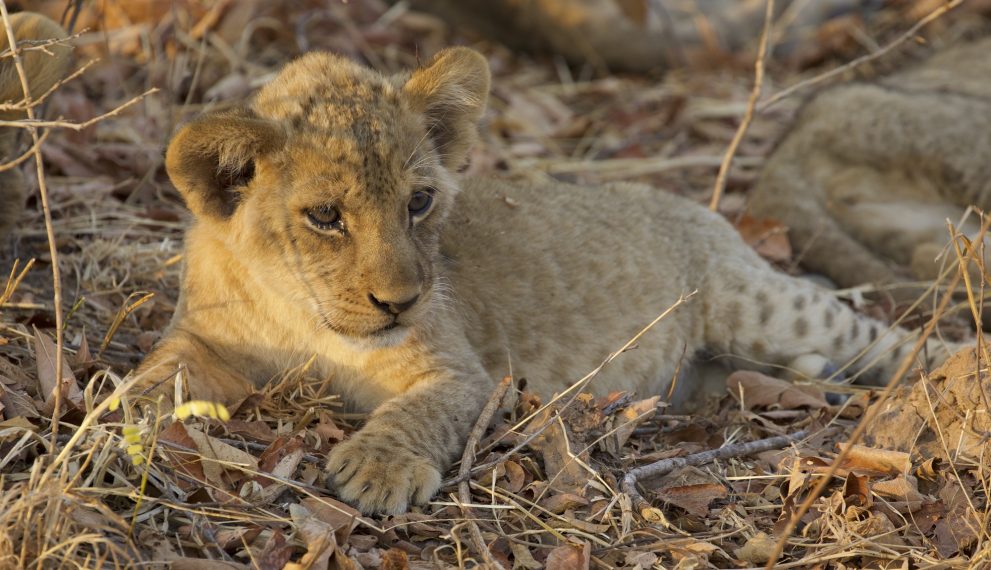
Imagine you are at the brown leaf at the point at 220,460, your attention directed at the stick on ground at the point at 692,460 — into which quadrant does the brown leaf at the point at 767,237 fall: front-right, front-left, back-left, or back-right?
front-left

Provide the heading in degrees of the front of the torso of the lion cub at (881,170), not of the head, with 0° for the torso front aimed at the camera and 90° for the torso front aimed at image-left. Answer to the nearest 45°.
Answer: approximately 270°

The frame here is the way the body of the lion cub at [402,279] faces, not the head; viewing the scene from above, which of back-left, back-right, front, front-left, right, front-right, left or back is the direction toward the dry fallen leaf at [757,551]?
left

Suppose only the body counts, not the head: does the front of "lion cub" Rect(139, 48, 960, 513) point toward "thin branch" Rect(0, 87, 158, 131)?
yes

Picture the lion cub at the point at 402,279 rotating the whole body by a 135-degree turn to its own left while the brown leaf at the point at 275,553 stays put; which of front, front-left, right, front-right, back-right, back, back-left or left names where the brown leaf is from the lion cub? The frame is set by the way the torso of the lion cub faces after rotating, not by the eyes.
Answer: right

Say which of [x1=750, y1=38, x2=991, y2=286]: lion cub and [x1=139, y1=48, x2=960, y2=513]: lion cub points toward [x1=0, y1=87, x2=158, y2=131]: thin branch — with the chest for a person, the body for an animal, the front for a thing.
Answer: [x1=139, y1=48, x2=960, y2=513]: lion cub

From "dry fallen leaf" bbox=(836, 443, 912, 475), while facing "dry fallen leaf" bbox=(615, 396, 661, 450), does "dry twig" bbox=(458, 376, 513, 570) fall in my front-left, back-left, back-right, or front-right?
front-left

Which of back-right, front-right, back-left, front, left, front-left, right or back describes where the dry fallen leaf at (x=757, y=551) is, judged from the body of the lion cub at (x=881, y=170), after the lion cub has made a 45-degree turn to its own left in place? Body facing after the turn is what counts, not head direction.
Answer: back-right

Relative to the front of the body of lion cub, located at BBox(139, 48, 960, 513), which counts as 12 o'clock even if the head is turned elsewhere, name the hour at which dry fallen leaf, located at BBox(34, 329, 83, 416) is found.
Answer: The dry fallen leaf is roughly at 1 o'clock from the lion cub.

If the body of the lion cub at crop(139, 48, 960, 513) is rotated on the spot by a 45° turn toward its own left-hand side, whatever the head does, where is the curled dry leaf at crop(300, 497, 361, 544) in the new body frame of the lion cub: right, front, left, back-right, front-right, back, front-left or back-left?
front
